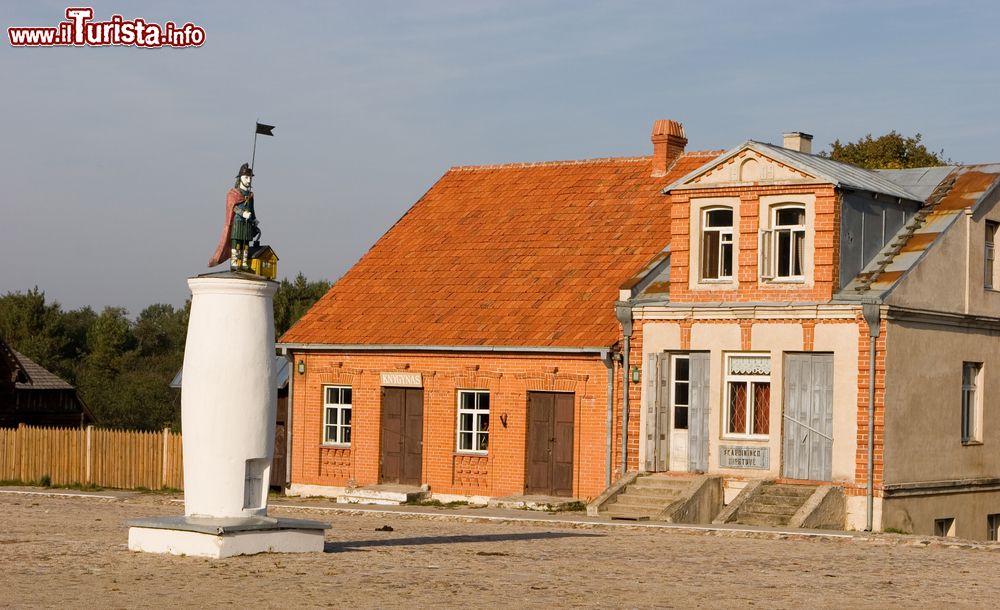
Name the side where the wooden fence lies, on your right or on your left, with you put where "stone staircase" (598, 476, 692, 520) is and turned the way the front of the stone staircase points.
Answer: on your right

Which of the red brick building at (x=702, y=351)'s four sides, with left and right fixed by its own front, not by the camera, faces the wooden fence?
right

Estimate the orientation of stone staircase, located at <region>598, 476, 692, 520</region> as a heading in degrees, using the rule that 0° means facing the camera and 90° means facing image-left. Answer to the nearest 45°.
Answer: approximately 45°

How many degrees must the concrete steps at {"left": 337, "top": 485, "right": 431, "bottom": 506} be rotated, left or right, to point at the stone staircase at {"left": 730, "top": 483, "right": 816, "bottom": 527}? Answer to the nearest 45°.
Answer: approximately 90° to its left

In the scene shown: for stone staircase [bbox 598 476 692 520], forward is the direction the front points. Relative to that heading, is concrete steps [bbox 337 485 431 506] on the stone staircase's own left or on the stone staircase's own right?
on the stone staircase's own right

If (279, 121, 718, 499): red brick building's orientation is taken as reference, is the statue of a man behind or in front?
in front

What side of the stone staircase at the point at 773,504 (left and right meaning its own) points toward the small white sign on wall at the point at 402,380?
right

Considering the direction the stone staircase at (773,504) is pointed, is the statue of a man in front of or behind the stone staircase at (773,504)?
in front

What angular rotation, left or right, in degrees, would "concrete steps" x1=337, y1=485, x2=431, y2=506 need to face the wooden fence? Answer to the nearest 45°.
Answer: approximately 90° to its right

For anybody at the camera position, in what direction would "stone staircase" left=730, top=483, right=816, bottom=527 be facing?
facing the viewer and to the left of the viewer
